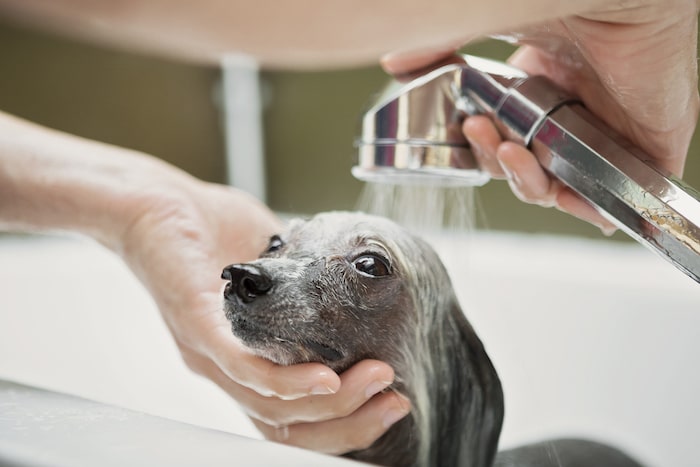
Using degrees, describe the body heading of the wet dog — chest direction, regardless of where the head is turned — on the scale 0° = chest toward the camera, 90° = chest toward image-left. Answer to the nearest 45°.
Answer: approximately 45°

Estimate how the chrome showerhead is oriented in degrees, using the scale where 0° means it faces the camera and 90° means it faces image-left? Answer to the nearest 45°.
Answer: approximately 90°
